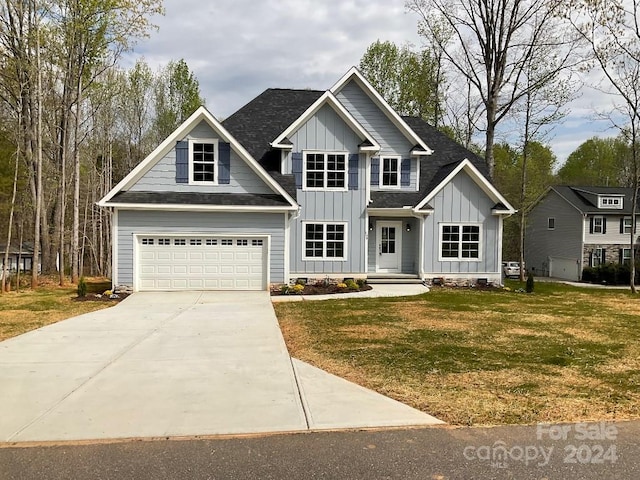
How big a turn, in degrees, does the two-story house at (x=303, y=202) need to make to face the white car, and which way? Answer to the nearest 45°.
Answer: approximately 135° to its left

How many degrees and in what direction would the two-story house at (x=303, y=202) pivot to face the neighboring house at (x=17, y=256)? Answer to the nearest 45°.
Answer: approximately 135° to its right

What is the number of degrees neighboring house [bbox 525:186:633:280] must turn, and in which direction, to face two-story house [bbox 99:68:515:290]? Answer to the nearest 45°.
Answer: approximately 45° to its right

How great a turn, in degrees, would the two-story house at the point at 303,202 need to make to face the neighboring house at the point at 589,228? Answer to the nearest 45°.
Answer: approximately 135° to its left

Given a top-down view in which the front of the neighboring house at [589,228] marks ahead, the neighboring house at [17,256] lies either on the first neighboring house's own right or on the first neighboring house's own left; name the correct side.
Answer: on the first neighboring house's own right

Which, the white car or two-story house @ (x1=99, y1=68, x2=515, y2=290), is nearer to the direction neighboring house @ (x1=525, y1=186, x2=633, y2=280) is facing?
the two-story house

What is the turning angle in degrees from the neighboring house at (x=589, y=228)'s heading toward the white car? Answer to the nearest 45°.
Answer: approximately 90° to its right

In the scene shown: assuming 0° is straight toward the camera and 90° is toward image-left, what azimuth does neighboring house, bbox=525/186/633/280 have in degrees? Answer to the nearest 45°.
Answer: approximately 315°
